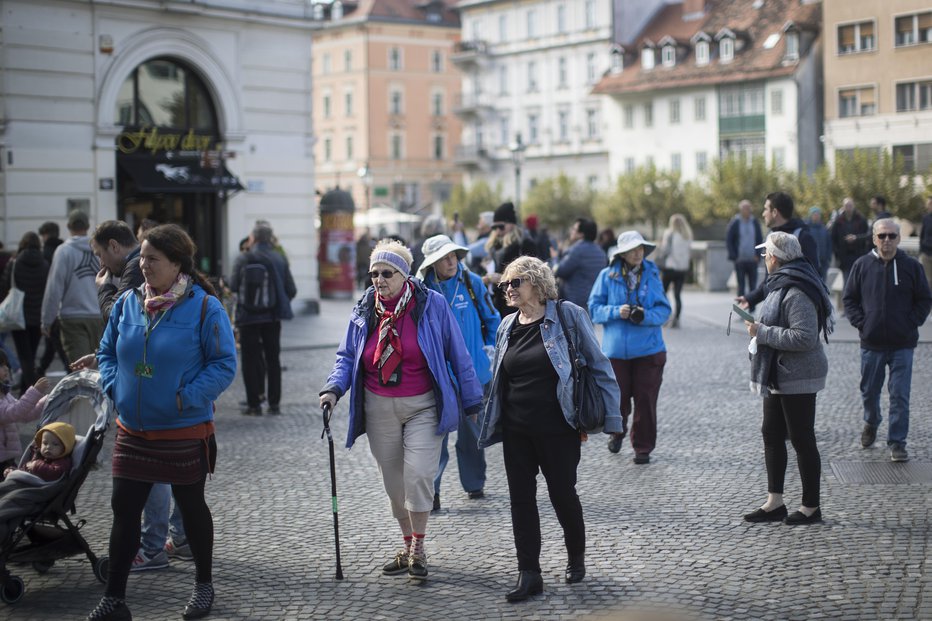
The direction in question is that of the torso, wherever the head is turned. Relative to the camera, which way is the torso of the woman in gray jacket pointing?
to the viewer's left

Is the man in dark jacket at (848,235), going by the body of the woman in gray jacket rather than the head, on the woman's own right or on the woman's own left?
on the woman's own right

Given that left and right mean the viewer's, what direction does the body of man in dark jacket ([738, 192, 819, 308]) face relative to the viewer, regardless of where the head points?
facing to the left of the viewer

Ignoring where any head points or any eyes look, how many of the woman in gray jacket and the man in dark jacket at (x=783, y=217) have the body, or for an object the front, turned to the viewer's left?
2

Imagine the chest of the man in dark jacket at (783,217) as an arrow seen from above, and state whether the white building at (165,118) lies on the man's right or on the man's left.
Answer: on the man's right

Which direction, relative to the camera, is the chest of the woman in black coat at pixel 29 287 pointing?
away from the camera

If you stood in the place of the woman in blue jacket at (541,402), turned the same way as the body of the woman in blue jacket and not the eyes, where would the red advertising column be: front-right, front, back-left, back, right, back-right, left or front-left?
back-right

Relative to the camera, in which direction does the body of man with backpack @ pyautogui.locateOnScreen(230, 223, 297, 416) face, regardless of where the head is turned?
away from the camera

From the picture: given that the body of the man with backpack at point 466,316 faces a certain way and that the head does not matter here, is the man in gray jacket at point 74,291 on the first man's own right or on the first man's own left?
on the first man's own right

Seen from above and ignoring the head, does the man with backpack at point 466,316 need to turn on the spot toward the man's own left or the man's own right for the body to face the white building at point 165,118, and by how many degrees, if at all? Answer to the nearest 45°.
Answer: approximately 135° to the man's own right
